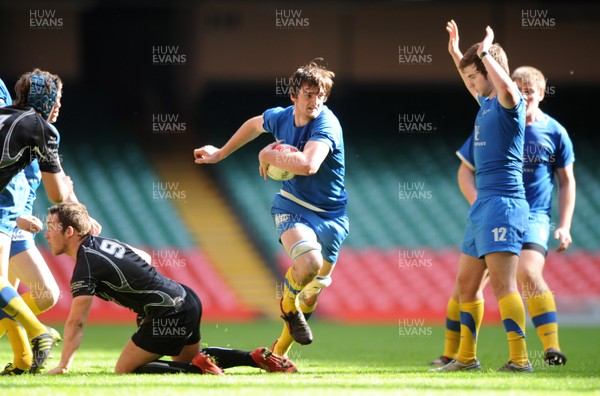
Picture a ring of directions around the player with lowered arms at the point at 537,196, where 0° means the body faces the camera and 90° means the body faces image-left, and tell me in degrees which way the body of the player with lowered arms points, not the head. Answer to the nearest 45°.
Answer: approximately 0°
